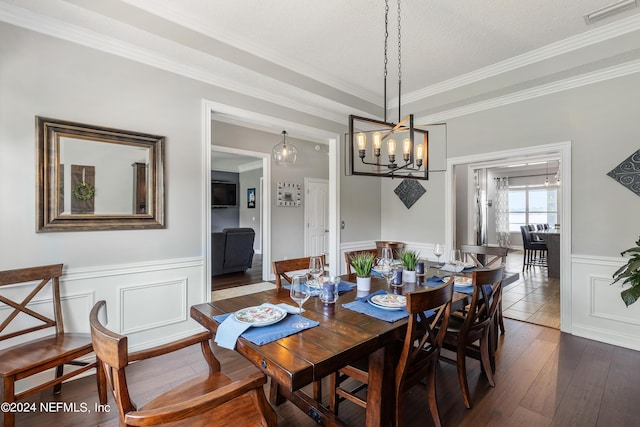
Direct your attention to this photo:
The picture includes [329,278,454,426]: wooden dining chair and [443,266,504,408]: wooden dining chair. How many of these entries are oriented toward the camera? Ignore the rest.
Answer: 0

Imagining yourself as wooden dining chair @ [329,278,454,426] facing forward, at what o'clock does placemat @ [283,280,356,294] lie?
The placemat is roughly at 12 o'clock from the wooden dining chair.

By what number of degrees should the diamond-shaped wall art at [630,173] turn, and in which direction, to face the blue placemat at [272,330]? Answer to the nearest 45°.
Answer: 0° — it already faces it

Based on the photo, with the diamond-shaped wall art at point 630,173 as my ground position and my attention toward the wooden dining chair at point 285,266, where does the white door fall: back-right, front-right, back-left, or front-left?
front-right

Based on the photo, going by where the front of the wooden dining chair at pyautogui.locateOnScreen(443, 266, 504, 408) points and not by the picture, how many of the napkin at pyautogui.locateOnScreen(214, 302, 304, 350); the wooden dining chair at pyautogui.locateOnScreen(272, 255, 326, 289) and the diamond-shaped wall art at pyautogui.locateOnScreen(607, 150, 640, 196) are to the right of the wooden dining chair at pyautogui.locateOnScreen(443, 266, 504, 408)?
1

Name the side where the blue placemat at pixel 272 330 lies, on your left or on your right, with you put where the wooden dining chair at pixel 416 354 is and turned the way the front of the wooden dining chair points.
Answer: on your left

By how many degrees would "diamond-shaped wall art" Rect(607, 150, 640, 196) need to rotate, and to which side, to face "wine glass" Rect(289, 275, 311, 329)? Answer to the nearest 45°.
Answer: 0° — it already faces it

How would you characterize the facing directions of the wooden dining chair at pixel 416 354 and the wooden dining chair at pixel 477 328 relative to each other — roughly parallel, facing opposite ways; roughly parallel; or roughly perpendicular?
roughly parallel

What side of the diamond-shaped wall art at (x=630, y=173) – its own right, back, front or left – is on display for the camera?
front

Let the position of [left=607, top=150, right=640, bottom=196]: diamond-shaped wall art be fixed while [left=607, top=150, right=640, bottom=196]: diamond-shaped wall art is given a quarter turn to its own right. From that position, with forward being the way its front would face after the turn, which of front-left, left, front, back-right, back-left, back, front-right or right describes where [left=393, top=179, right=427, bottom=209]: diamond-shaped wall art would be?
front
